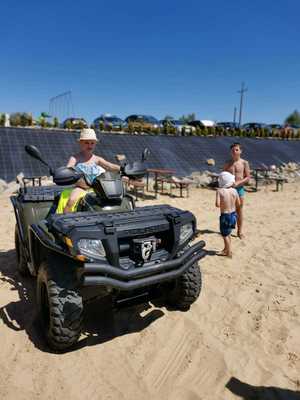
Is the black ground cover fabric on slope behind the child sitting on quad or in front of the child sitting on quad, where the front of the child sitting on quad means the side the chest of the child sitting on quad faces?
behind

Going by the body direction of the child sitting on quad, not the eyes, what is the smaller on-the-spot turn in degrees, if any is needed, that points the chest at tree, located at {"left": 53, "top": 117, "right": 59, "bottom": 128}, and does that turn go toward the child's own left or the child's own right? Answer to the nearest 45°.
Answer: approximately 180°

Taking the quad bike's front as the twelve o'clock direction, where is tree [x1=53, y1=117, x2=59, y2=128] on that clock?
The tree is roughly at 7 o'clock from the quad bike.

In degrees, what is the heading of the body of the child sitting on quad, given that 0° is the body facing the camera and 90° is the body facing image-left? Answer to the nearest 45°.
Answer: approximately 0°

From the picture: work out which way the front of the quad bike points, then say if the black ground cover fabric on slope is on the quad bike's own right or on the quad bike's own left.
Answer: on the quad bike's own left
